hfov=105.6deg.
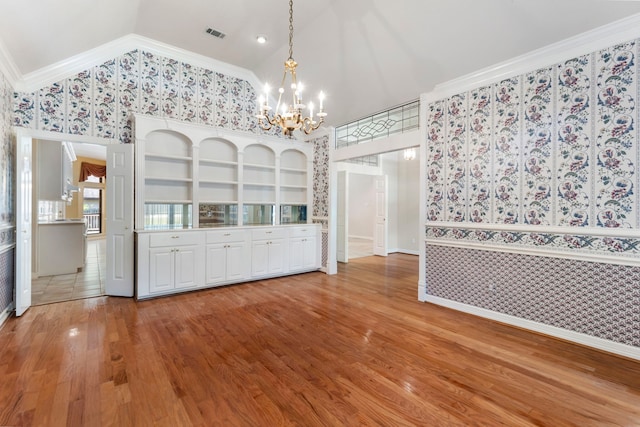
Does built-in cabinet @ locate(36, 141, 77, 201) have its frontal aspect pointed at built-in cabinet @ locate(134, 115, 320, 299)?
no

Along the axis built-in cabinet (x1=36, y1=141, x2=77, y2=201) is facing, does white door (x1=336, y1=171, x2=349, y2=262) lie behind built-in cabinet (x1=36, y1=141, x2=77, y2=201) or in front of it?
in front

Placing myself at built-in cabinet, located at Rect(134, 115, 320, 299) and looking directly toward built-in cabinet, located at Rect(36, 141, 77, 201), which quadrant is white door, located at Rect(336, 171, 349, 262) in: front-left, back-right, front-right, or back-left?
back-right

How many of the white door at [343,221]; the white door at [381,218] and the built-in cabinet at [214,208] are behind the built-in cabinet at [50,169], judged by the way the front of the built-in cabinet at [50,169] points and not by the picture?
0

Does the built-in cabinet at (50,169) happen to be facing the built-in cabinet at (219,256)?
no
